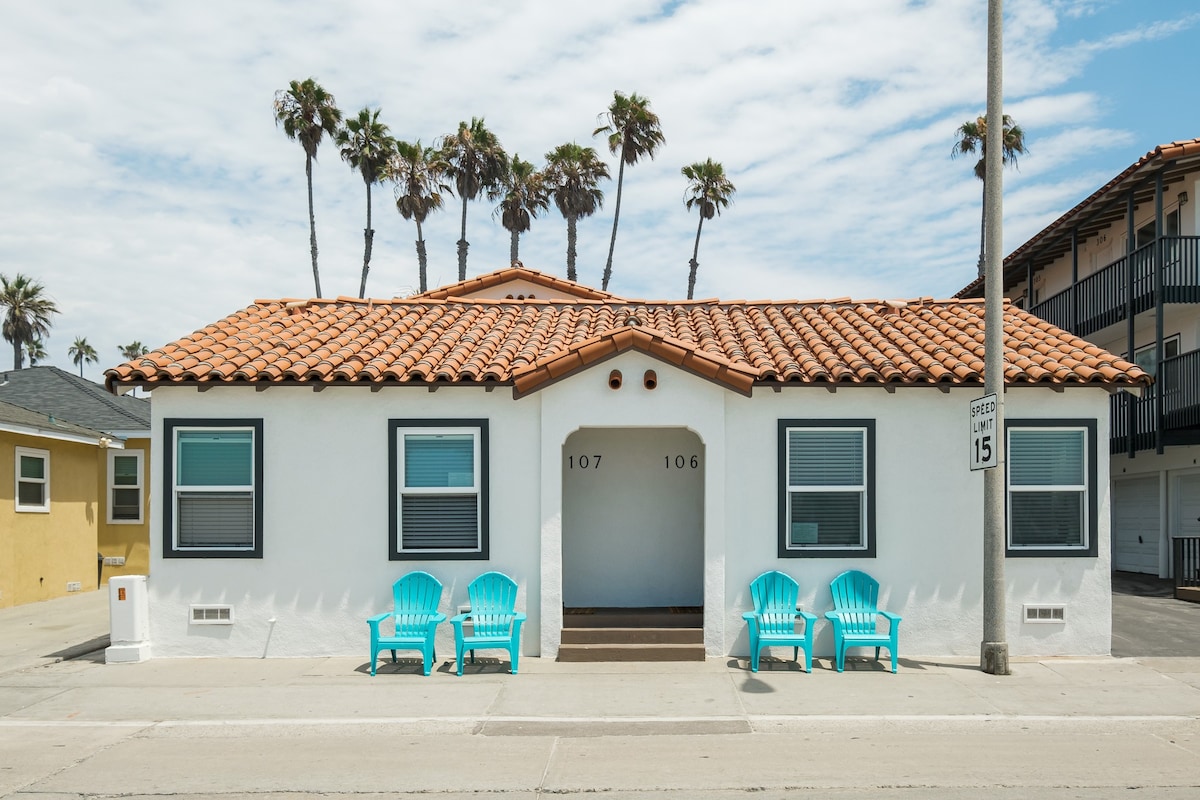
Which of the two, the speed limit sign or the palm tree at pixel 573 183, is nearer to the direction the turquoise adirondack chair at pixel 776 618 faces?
the speed limit sign

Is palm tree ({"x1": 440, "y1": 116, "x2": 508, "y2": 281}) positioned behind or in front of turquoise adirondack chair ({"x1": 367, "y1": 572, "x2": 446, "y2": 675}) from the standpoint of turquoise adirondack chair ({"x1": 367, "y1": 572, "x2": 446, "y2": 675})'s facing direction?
behind

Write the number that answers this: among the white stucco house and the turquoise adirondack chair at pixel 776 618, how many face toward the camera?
2

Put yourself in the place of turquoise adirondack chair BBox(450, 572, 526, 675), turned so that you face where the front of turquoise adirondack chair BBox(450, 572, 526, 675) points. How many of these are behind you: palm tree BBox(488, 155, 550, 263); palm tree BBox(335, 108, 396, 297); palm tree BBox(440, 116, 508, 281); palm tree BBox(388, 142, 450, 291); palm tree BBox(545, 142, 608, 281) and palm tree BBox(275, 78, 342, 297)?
6

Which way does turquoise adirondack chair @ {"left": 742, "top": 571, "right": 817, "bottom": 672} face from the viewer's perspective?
toward the camera

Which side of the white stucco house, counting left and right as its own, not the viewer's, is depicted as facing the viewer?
front

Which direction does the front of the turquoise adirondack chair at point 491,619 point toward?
toward the camera

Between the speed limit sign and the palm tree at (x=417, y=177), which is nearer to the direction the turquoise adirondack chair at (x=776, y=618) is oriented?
the speed limit sign

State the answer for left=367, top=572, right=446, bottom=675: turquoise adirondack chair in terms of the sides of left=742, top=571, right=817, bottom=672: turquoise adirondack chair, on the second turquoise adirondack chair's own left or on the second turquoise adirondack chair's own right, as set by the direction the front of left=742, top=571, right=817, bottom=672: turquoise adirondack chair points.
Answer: on the second turquoise adirondack chair's own right

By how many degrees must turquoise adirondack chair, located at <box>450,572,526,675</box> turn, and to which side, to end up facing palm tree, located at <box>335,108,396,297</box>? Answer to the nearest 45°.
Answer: approximately 180°

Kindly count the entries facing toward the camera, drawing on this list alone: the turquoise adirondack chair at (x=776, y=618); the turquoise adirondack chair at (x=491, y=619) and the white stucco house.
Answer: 3

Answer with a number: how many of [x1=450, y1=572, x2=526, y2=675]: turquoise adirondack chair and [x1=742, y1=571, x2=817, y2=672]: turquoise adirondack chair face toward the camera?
2

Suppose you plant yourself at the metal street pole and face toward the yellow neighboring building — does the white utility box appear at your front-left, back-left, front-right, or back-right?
front-left

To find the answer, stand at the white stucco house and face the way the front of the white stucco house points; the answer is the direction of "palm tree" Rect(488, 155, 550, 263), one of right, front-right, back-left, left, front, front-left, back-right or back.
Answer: back
